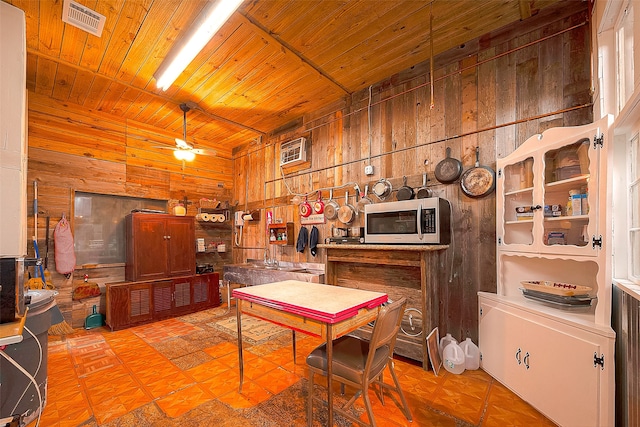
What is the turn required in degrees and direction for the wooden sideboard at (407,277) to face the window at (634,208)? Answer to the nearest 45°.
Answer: approximately 90° to its left

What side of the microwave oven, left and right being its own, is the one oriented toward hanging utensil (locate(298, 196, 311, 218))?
right

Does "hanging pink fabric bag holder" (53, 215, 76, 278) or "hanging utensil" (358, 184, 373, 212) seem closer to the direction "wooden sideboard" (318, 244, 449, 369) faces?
the hanging pink fabric bag holder

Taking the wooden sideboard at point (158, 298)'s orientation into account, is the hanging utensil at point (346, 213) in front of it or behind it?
in front

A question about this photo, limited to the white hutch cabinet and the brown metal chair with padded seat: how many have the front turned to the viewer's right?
0

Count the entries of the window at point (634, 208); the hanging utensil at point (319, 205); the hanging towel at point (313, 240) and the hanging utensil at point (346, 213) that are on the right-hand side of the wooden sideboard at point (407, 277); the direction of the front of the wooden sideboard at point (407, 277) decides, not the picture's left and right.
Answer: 3

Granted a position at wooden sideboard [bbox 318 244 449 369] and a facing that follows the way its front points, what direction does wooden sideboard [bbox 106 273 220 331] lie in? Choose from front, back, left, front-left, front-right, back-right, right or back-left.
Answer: front-right

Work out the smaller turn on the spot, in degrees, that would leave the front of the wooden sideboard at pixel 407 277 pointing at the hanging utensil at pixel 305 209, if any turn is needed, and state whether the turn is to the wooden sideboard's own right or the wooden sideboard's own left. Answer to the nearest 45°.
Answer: approximately 90° to the wooden sideboard's own right

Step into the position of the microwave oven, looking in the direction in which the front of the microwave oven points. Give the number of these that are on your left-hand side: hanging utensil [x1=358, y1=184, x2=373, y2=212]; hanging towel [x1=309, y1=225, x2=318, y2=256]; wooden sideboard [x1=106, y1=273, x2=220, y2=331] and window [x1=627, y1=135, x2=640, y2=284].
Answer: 1

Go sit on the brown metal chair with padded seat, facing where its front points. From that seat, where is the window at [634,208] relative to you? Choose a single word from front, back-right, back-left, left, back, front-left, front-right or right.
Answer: back-right

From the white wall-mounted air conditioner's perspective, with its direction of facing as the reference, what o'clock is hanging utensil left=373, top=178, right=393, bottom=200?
The hanging utensil is roughly at 9 o'clock from the white wall-mounted air conditioner.

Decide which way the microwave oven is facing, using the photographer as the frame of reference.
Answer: facing the viewer and to the left of the viewer
